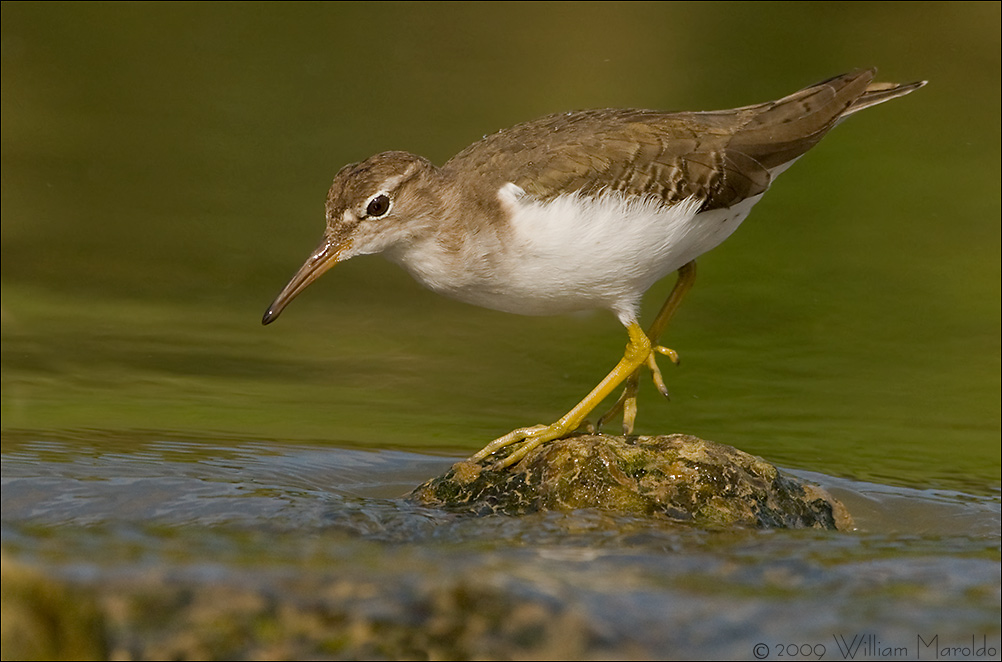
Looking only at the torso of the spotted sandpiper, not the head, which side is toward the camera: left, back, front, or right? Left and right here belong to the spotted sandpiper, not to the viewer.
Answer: left
